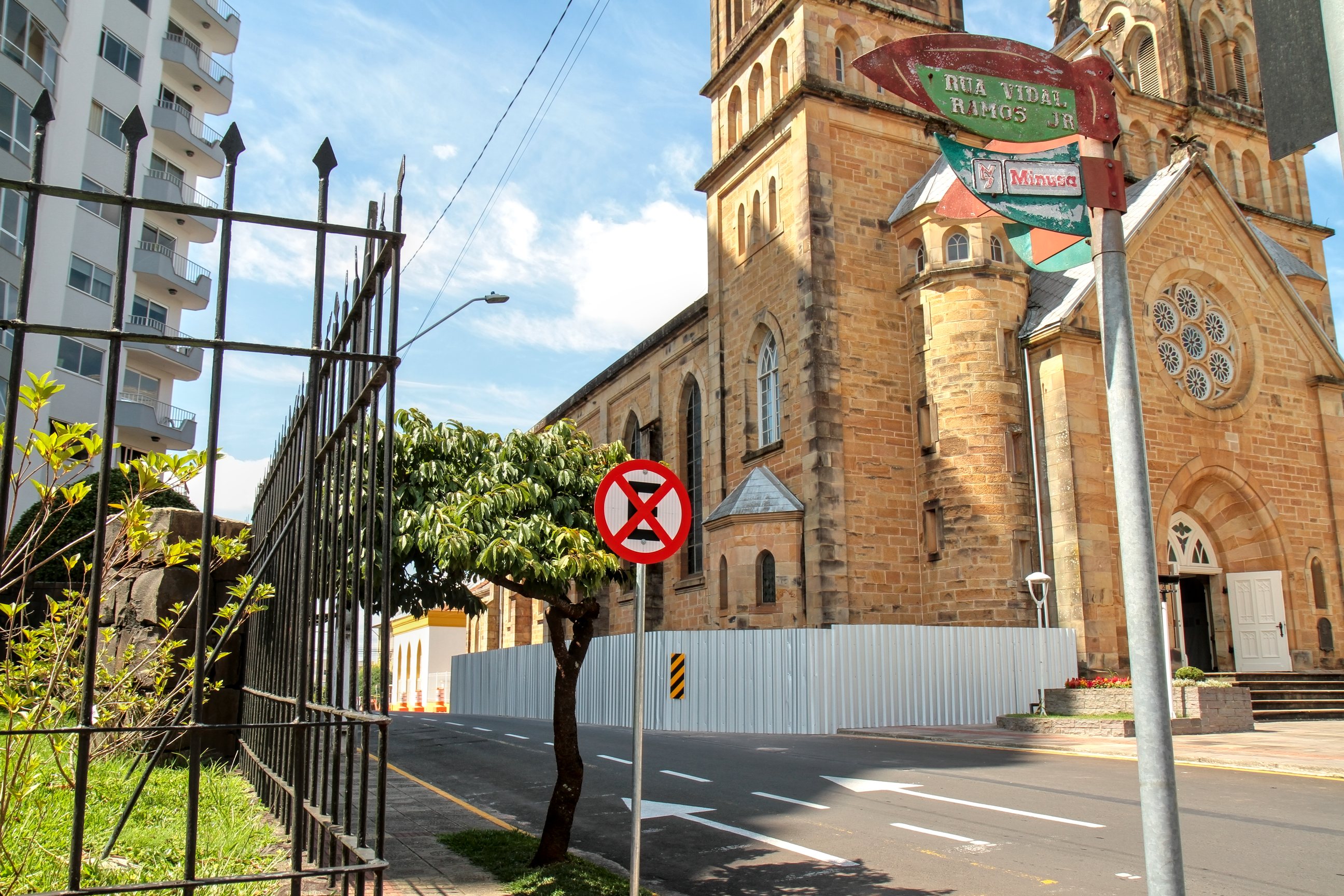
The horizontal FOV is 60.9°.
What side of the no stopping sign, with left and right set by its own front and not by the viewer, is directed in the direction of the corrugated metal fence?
back

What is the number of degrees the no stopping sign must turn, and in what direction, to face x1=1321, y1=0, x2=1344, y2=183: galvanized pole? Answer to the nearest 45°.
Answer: approximately 45° to its left

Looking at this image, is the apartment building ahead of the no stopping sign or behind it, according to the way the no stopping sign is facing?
behind

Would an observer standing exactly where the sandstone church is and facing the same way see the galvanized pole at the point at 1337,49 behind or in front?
in front

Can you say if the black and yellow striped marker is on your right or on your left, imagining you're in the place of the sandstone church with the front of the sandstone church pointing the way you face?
on your right

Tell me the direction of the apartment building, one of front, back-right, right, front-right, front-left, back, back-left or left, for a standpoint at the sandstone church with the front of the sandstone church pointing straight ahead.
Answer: back-right

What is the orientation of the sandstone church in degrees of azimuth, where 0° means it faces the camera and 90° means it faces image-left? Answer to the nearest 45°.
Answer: approximately 315°

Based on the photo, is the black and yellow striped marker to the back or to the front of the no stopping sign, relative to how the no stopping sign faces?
to the back

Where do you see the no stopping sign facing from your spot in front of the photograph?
facing the viewer

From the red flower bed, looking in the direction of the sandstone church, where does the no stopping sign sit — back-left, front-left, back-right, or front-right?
back-left
